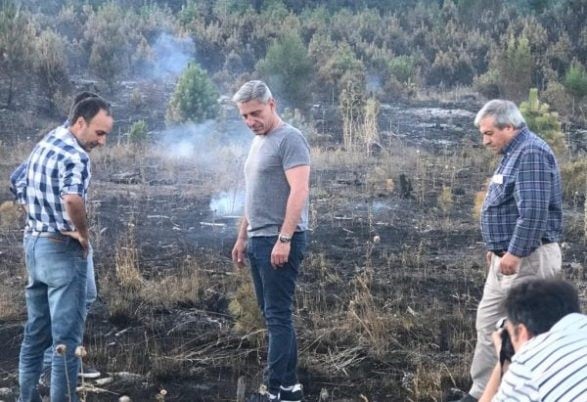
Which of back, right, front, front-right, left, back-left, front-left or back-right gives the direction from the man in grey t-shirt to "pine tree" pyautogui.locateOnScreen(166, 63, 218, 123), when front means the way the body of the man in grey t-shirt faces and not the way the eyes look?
back-right

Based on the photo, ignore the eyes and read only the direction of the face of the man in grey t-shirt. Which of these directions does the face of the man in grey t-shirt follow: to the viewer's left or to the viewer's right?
to the viewer's left

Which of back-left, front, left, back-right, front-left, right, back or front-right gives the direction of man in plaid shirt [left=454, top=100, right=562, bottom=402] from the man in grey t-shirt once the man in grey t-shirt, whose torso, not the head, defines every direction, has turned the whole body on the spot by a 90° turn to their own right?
back-right

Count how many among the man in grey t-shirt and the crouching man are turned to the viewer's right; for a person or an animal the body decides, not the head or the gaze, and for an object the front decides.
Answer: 0

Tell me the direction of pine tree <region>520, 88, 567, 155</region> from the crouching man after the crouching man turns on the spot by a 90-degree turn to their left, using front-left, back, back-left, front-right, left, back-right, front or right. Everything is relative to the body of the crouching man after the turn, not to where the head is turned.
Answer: back-right

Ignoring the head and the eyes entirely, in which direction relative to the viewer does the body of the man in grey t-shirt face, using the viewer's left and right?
facing the viewer and to the left of the viewer

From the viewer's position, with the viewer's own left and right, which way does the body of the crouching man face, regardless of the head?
facing away from the viewer and to the left of the viewer

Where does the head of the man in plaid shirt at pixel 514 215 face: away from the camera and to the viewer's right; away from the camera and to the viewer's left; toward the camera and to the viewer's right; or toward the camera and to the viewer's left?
toward the camera and to the viewer's left

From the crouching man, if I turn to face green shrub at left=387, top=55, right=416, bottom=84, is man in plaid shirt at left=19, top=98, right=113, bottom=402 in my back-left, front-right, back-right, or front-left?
front-left

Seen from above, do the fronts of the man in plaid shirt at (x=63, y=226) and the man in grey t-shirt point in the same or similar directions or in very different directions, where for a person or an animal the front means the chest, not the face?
very different directions

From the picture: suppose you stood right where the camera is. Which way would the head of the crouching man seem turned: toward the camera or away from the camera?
away from the camera

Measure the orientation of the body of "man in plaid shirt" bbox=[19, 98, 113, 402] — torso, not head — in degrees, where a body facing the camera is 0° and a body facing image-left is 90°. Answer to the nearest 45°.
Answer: approximately 225°

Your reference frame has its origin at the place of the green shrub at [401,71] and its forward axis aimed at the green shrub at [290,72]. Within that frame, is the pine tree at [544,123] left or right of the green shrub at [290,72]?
left
